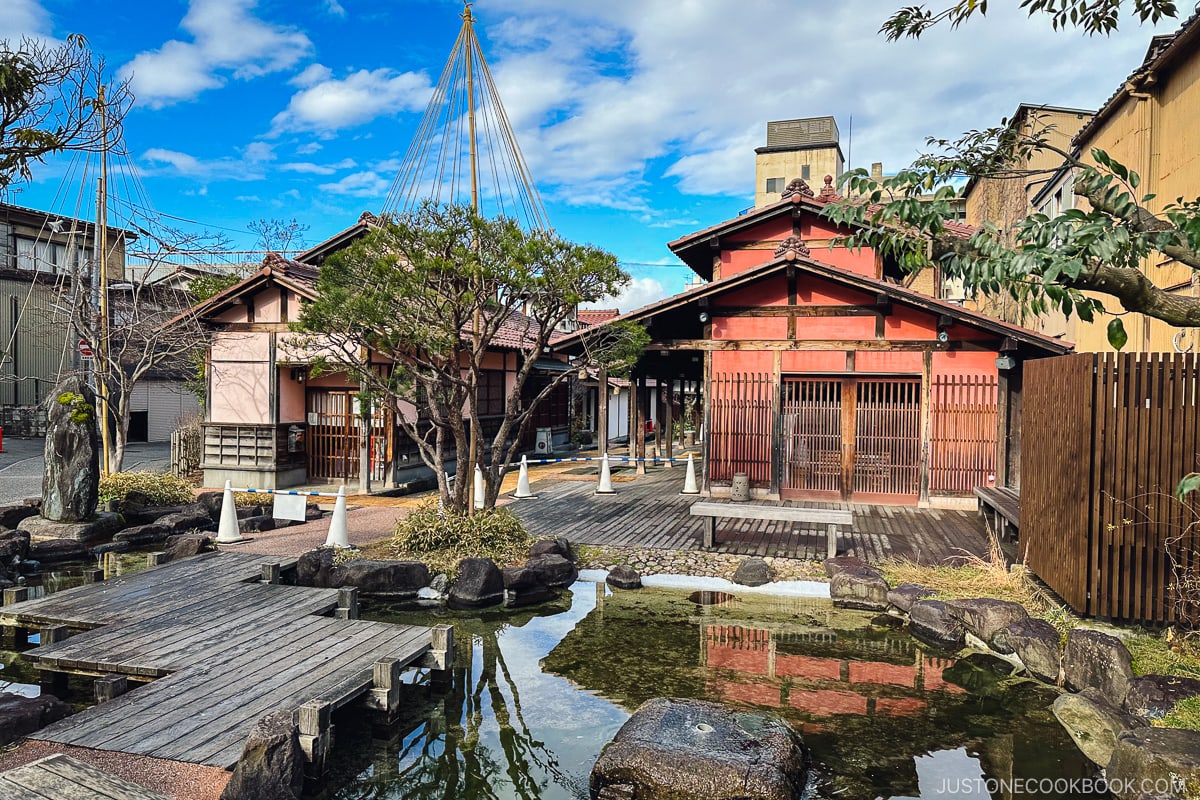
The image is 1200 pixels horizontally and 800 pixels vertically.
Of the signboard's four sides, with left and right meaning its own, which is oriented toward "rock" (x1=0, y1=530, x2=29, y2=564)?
right

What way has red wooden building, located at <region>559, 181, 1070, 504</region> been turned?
toward the camera

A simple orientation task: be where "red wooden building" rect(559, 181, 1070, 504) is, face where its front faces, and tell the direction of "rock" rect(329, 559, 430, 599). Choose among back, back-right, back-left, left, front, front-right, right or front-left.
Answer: front-right

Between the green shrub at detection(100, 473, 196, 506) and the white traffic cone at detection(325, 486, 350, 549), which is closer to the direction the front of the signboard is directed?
the white traffic cone

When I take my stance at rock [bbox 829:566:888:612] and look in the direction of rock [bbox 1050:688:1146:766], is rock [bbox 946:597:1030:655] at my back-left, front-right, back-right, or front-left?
front-left

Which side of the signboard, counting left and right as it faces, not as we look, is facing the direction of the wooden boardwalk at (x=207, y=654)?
front

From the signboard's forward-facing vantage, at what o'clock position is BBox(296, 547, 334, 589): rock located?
The rock is roughly at 12 o'clock from the signboard.

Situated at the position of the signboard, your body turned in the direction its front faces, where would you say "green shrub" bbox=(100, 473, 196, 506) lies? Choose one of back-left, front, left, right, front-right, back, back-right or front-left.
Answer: back-right

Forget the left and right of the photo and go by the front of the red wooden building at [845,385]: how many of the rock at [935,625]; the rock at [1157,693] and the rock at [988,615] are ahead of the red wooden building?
3

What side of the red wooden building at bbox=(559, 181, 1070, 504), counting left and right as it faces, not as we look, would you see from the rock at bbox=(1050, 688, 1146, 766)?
front

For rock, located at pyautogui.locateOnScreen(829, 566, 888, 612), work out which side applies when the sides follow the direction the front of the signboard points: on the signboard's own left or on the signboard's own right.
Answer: on the signboard's own left

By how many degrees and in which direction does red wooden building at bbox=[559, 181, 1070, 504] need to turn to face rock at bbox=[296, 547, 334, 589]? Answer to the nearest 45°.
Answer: approximately 45° to its right

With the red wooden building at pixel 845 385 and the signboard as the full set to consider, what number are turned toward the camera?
2

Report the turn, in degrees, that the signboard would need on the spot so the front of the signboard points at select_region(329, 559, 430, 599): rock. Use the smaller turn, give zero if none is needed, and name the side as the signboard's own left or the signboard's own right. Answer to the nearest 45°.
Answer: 0° — it already faces it

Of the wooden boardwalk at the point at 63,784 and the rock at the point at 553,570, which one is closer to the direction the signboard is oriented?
the wooden boardwalk

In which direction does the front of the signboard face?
toward the camera

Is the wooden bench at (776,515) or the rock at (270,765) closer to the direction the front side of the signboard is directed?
the rock
